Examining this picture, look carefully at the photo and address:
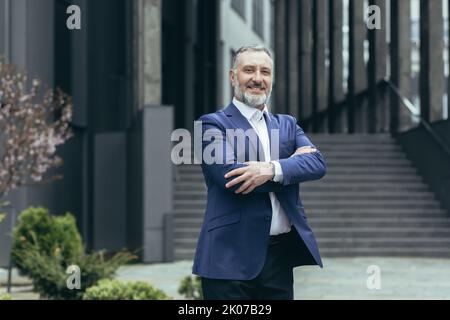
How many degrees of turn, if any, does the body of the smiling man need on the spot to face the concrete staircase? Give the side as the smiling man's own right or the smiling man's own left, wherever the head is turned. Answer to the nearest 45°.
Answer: approximately 135° to the smiling man's own left

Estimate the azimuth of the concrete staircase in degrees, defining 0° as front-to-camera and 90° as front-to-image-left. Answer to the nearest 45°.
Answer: approximately 0°

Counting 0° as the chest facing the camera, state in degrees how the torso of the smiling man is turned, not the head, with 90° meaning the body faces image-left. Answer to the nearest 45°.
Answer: approximately 315°

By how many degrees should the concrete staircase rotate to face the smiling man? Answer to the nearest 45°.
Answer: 0° — it already faces them
